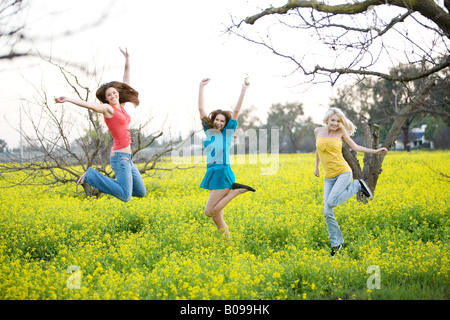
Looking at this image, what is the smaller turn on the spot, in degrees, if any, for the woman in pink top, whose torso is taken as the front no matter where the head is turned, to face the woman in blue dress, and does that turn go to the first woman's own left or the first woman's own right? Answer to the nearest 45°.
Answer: approximately 45° to the first woman's own left

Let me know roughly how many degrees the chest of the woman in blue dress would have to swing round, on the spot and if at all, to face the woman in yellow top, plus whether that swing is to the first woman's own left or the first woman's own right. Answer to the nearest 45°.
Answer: approximately 135° to the first woman's own left

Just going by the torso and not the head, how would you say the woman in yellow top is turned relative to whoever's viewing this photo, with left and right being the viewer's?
facing the viewer and to the left of the viewer

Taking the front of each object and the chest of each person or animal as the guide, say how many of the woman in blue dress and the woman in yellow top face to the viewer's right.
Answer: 0

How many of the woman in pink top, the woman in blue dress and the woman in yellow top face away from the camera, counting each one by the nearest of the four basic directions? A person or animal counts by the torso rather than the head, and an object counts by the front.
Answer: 0

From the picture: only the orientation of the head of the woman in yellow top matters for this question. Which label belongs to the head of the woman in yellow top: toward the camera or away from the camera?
toward the camera

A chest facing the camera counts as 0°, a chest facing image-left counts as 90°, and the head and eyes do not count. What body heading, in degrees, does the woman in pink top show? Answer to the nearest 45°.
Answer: approximately 315°
